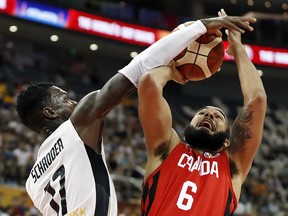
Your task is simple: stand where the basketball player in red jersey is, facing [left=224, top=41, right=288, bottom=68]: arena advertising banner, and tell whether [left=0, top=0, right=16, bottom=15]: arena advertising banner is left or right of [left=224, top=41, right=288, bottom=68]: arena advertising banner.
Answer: left

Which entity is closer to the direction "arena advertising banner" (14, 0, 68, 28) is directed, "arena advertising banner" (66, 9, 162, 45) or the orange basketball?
the orange basketball

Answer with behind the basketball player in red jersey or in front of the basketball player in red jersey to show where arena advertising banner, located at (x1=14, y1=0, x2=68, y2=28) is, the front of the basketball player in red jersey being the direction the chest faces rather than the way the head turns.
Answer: behind

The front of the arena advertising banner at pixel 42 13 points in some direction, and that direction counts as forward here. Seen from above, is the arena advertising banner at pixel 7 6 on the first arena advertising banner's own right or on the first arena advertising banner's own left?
on the first arena advertising banner's own right

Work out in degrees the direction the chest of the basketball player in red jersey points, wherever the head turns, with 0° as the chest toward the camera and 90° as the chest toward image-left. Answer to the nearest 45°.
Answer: approximately 0°

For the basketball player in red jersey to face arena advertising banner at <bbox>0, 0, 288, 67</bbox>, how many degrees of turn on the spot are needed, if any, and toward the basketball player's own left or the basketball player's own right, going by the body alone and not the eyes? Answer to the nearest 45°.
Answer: approximately 180°

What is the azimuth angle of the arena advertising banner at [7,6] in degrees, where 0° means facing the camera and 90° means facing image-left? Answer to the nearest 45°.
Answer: approximately 0°
